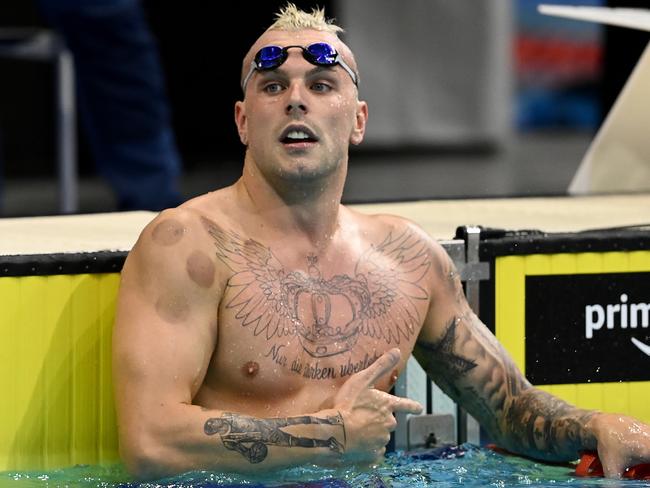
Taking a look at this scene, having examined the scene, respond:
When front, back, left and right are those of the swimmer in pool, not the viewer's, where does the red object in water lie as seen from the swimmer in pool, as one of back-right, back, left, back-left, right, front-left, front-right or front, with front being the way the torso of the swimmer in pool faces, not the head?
left

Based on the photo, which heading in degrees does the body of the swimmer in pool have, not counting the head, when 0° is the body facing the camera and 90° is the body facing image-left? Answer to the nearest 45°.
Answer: approximately 0°

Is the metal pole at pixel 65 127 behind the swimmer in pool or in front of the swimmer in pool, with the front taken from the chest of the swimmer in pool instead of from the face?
behind

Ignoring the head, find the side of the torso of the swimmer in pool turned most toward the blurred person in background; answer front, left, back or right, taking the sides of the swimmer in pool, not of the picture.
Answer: back
